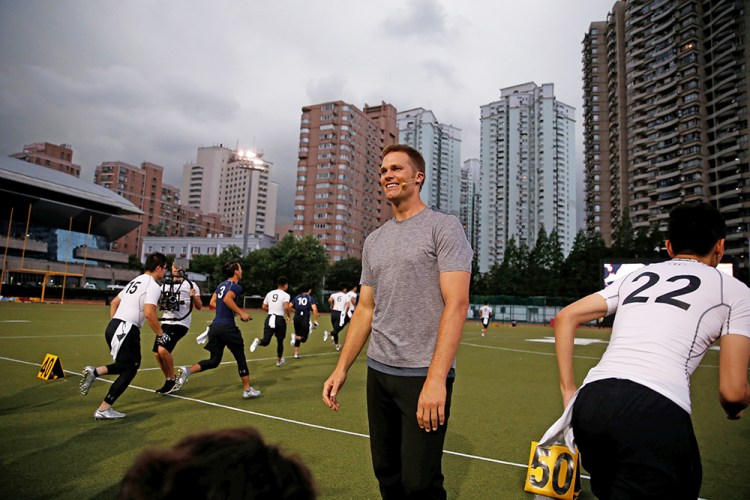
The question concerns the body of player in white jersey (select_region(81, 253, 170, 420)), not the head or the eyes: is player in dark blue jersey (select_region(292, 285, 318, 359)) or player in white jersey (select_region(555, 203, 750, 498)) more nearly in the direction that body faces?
the player in dark blue jersey

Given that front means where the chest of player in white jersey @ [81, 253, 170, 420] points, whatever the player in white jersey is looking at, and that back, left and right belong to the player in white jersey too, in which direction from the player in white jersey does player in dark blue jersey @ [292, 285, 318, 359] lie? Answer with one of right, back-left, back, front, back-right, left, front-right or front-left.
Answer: front

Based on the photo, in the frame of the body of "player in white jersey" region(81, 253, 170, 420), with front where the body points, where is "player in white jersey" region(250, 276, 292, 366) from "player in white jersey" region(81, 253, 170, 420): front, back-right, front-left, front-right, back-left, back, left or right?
front

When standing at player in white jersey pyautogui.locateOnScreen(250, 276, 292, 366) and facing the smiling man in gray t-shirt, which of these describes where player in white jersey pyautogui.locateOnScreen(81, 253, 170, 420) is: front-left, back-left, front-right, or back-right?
front-right

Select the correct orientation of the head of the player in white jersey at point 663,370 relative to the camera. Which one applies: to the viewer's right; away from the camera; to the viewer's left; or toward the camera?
away from the camera

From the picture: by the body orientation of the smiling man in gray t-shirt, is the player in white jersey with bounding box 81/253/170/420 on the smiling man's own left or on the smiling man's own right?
on the smiling man's own right

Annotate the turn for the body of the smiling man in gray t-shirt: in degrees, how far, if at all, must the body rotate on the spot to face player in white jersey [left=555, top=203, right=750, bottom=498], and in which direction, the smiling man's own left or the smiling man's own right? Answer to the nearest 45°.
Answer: approximately 90° to the smiling man's own left

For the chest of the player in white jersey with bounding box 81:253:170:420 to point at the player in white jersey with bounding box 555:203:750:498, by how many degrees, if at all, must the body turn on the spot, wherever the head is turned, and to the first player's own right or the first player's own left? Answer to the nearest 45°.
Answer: approximately 135° to the first player's own right

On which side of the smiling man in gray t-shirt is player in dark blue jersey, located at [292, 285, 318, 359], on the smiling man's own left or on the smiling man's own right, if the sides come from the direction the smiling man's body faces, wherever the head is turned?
on the smiling man's own right

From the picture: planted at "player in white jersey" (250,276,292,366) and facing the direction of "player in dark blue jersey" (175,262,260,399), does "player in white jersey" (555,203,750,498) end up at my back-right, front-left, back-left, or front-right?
front-left

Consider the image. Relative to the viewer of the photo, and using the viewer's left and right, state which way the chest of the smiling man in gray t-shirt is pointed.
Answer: facing the viewer and to the left of the viewer
